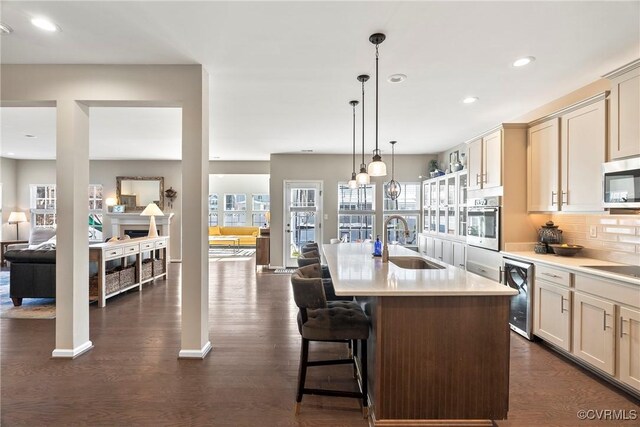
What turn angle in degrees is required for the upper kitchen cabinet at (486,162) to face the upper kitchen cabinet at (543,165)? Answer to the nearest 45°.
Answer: approximately 90° to its left

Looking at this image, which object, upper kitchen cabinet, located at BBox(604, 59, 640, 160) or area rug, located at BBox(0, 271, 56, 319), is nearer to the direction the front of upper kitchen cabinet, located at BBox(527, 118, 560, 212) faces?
the area rug

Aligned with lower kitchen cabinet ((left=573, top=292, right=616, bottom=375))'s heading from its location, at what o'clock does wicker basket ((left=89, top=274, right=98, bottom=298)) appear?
The wicker basket is roughly at 1 o'clock from the lower kitchen cabinet.

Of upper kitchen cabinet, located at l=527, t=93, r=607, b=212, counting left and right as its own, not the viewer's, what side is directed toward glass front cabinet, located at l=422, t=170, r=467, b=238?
right

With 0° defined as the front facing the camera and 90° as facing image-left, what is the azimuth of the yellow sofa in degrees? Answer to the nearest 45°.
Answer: approximately 0°

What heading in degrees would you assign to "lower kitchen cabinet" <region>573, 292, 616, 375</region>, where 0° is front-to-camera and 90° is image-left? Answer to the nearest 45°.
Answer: approximately 45°

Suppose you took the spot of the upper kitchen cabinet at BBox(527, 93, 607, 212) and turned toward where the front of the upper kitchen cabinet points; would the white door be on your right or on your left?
on your right

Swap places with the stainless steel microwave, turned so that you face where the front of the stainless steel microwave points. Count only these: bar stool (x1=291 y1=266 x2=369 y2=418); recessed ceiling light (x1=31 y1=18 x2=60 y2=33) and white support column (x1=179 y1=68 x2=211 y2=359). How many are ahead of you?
3

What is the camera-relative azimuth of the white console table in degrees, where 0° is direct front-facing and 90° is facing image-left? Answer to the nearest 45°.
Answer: approximately 315°

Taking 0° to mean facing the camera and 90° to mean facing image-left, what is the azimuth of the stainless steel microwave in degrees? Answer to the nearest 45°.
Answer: approximately 45°
